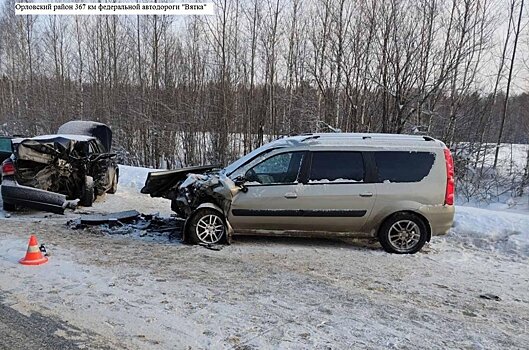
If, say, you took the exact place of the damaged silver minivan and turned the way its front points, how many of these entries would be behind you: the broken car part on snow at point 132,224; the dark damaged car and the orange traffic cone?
0

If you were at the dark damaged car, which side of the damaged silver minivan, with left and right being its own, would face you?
front

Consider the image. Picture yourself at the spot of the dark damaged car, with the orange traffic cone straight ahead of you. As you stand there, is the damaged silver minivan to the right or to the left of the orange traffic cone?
left

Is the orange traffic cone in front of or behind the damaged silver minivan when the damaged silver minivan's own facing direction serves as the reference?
in front

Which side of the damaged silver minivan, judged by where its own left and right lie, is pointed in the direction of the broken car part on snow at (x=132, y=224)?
front

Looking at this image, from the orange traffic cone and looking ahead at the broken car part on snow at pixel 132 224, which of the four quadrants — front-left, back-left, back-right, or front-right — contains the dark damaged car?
front-left

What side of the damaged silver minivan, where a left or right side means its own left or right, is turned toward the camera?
left
